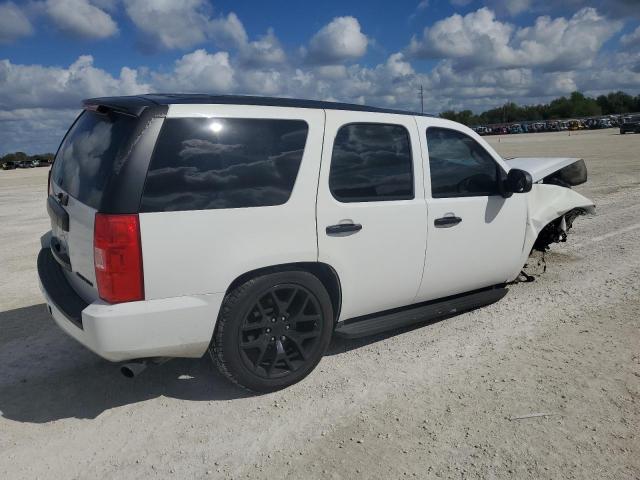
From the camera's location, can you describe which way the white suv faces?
facing away from the viewer and to the right of the viewer
